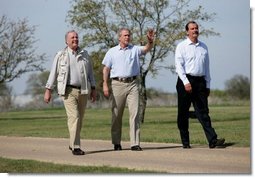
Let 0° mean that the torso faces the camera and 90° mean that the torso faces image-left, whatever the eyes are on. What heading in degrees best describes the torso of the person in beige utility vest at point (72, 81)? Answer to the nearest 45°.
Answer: approximately 315°

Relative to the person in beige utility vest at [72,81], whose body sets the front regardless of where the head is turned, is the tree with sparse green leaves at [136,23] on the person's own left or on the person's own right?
on the person's own left

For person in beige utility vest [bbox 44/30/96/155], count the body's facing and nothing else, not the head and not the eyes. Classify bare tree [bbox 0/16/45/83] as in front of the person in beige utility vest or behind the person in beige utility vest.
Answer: behind
